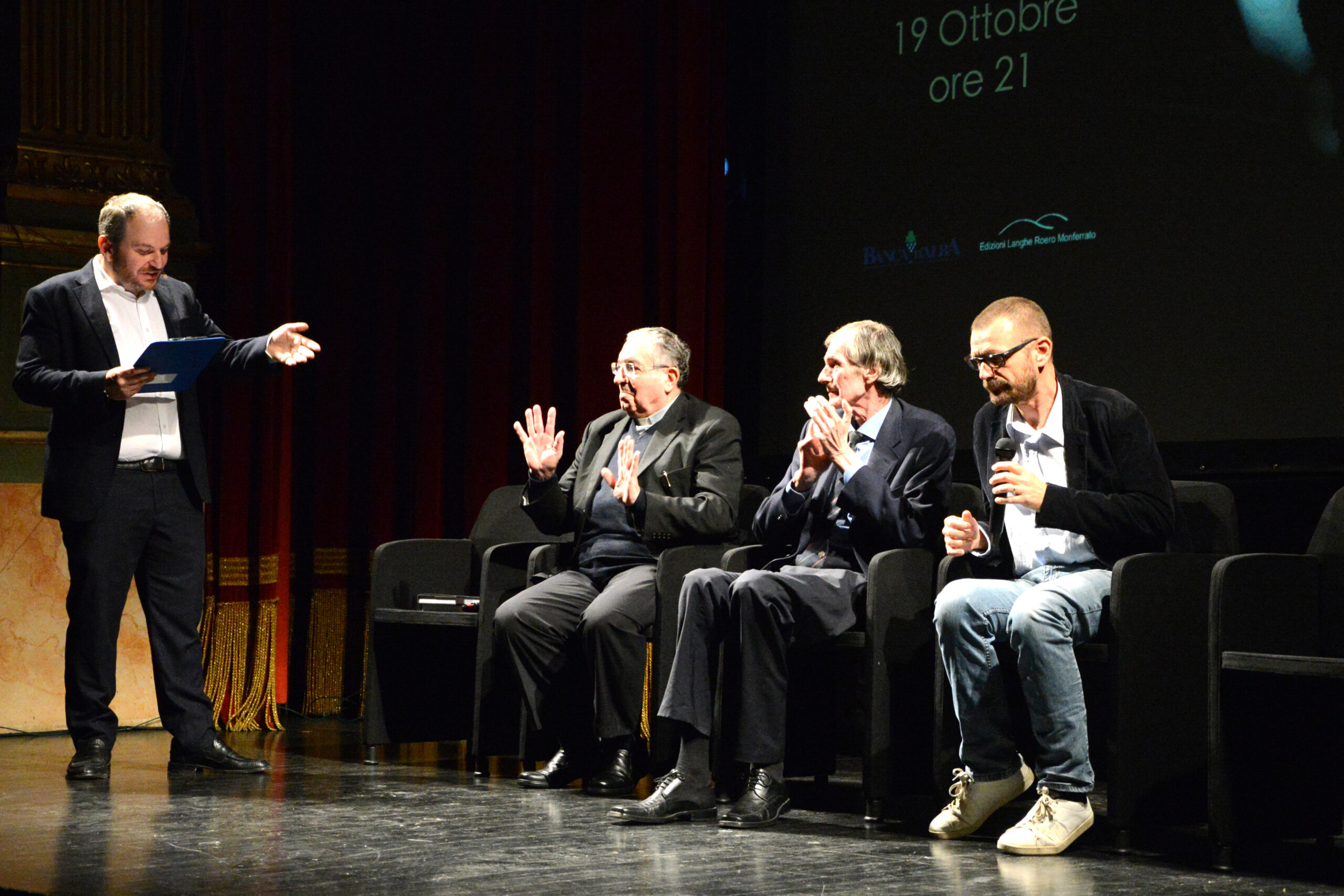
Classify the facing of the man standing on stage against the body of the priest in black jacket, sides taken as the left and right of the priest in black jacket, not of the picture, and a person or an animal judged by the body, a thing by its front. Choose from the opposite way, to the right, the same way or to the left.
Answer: to the left

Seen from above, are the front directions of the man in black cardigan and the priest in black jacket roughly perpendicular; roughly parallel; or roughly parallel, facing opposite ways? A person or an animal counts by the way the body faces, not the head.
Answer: roughly parallel

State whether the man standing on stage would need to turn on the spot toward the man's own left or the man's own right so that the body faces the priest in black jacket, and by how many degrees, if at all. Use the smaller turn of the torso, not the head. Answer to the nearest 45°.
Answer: approximately 45° to the man's own left

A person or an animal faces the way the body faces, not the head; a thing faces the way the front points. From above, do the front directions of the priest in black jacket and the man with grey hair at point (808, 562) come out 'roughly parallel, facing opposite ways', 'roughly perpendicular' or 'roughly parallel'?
roughly parallel

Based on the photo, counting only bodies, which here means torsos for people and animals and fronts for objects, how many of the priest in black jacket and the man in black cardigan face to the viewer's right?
0

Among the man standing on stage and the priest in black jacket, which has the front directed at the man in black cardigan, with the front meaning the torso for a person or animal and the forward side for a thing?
the man standing on stage

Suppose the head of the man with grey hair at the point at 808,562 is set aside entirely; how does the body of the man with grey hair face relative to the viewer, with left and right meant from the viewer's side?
facing the viewer and to the left of the viewer

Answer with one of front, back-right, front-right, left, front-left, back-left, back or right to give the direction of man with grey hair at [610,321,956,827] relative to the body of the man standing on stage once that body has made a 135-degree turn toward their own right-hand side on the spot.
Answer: back-left

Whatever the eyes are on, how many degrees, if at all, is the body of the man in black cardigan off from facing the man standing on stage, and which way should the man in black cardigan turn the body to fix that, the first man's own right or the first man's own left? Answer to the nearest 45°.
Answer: approximately 45° to the first man's own right

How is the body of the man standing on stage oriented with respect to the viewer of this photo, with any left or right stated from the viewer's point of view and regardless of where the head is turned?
facing the viewer and to the right of the viewer

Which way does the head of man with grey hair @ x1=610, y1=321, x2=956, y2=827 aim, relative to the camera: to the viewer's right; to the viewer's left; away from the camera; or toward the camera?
to the viewer's left

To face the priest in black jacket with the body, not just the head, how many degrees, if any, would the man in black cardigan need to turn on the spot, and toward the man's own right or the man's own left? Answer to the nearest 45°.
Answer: approximately 90° to the man's own right

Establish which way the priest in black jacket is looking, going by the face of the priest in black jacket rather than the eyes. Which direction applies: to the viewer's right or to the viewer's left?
to the viewer's left

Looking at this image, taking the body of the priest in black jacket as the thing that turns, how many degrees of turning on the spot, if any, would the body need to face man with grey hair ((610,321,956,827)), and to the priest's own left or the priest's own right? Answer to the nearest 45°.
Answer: approximately 90° to the priest's own left

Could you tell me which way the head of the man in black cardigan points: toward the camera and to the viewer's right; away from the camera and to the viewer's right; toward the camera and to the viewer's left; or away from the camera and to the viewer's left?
toward the camera and to the viewer's left
